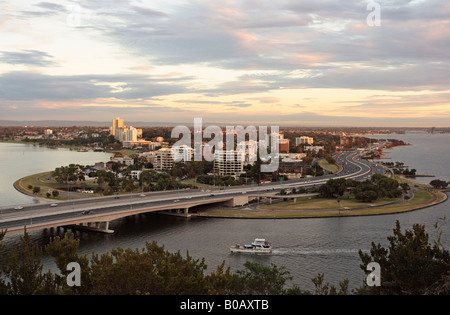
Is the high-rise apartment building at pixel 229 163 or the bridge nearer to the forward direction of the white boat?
the bridge

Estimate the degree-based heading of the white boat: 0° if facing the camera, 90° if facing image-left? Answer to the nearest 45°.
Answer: approximately 90°

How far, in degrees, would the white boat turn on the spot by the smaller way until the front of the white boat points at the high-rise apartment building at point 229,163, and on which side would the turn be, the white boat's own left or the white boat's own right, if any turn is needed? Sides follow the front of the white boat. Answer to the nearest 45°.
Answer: approximately 90° to the white boat's own right
